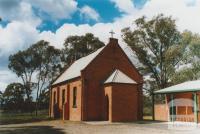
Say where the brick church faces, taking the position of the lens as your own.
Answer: facing the viewer and to the right of the viewer
